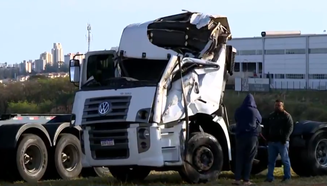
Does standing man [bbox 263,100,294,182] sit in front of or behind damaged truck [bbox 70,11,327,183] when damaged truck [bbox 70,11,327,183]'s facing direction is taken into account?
behind

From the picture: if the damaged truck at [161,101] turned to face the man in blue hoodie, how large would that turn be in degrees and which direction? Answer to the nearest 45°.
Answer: approximately 135° to its left

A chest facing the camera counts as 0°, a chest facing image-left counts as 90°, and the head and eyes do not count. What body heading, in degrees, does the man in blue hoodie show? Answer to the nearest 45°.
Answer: approximately 225°

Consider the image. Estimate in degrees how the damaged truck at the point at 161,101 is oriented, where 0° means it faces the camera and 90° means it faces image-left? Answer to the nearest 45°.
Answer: approximately 45°

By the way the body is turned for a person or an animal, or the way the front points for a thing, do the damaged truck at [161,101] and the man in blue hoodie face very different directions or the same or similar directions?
very different directions
